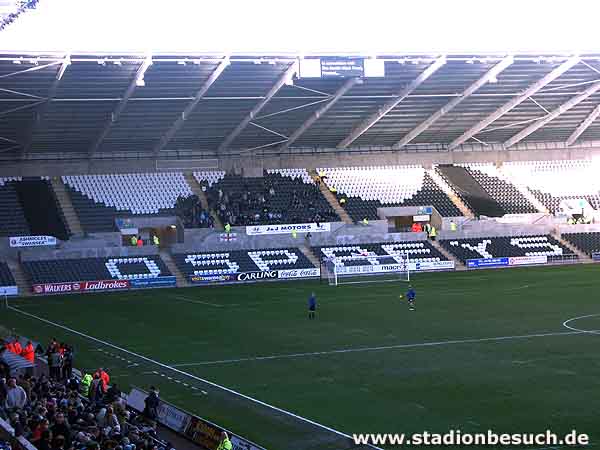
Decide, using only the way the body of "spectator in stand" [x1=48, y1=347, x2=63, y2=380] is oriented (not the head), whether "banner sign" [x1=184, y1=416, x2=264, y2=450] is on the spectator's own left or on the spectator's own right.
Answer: on the spectator's own right

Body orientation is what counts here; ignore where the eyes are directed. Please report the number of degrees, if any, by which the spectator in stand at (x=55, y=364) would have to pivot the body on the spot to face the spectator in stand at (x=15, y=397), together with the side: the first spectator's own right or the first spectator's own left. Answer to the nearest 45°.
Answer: approximately 135° to the first spectator's own right

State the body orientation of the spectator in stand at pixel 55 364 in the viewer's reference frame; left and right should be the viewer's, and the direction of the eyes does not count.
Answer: facing away from the viewer and to the right of the viewer

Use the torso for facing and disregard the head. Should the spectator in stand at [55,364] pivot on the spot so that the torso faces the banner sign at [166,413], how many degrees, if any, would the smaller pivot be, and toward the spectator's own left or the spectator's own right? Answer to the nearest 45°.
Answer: approximately 90° to the spectator's own right

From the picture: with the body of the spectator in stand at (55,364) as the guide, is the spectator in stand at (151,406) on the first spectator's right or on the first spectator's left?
on the first spectator's right

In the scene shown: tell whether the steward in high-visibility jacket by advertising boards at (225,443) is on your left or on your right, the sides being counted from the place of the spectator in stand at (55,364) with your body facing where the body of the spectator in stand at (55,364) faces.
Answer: on your right
